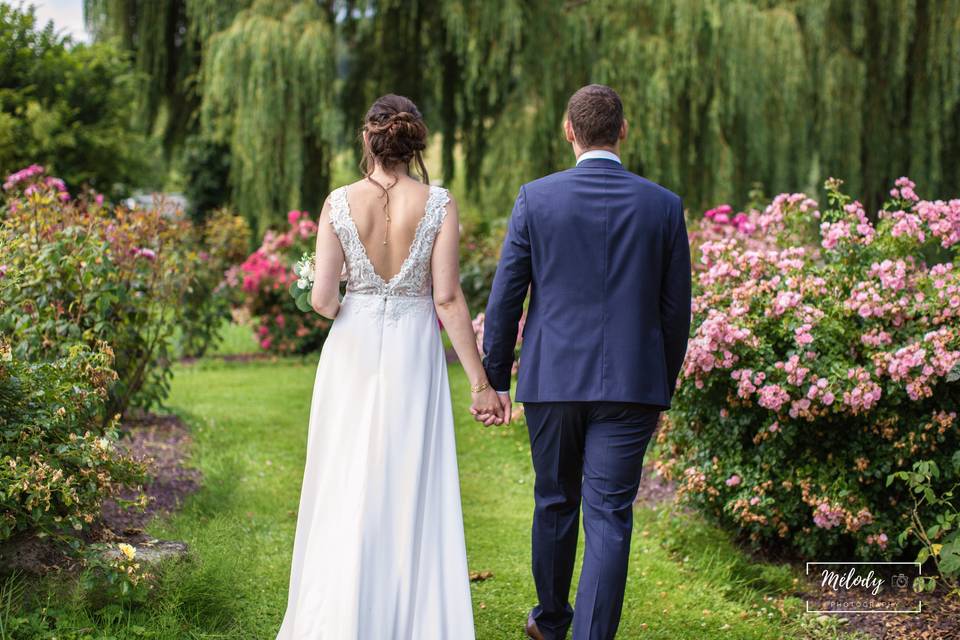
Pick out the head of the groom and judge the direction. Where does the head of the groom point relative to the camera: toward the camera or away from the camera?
away from the camera

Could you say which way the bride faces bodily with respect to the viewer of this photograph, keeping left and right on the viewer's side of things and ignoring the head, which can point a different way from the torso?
facing away from the viewer

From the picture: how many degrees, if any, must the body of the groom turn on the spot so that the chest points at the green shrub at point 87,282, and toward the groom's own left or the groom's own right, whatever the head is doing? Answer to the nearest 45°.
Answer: approximately 45° to the groom's own left

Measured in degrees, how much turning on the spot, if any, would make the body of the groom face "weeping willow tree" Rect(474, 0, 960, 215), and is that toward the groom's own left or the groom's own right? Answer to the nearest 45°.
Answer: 0° — they already face it

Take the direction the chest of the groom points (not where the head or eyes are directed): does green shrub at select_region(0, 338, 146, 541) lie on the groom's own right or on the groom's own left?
on the groom's own left

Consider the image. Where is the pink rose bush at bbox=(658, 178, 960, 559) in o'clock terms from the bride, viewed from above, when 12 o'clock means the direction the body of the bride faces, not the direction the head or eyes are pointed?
The pink rose bush is roughly at 2 o'clock from the bride.

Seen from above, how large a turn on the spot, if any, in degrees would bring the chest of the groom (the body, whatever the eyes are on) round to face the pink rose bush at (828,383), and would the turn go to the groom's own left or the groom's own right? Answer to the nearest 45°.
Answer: approximately 45° to the groom's own right

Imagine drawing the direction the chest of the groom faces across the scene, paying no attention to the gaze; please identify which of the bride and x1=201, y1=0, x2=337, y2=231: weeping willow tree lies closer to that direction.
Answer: the weeping willow tree

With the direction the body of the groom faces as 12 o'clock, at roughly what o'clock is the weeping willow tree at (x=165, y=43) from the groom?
The weeping willow tree is roughly at 11 o'clock from the groom.

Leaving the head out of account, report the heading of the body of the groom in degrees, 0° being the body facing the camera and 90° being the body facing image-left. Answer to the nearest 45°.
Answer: approximately 180°

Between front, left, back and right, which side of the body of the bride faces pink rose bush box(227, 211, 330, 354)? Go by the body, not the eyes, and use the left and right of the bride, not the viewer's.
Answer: front
